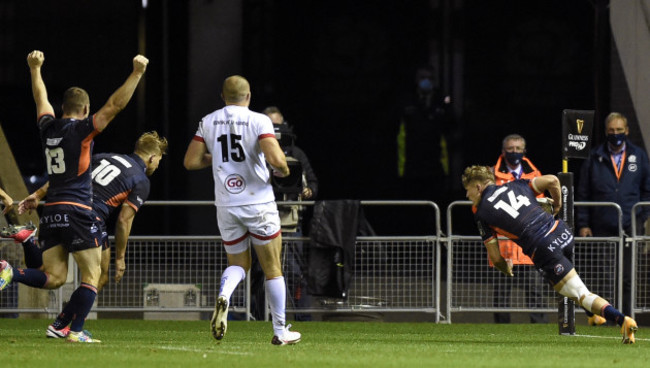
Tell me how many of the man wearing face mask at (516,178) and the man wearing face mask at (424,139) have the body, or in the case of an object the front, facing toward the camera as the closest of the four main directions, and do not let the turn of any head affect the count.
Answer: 2

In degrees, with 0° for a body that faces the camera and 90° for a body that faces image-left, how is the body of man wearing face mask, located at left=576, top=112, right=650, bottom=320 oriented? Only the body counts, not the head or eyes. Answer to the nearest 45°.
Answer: approximately 0°

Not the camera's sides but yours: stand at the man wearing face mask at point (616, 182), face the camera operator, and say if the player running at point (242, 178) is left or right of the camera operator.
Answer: left

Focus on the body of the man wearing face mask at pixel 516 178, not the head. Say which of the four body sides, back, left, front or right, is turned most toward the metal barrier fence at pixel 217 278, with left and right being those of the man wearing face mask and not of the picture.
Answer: right
